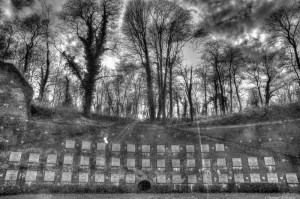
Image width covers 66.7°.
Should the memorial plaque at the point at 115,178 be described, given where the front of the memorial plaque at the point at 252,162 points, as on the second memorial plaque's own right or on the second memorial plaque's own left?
on the second memorial plaque's own right

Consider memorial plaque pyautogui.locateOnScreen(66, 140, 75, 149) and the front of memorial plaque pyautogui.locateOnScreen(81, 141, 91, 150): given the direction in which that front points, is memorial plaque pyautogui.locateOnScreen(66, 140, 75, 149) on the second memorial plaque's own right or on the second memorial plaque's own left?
on the second memorial plaque's own right

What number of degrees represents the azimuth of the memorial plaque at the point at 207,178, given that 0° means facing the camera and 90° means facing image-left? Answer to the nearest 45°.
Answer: approximately 0°

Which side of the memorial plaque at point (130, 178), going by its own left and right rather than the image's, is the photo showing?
front

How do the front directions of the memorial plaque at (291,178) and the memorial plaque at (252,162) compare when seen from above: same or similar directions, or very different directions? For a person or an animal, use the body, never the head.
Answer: same or similar directions

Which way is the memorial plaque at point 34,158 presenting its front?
toward the camera

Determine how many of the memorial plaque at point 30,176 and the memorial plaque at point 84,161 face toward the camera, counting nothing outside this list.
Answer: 2

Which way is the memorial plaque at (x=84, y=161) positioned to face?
toward the camera

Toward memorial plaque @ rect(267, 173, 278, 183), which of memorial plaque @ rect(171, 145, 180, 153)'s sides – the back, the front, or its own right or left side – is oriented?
left

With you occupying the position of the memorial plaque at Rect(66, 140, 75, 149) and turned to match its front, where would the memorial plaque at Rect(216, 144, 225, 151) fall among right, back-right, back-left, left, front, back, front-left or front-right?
left

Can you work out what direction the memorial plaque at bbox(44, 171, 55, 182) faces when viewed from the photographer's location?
facing the viewer

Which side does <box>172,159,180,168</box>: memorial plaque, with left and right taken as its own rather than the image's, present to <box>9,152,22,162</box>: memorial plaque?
right

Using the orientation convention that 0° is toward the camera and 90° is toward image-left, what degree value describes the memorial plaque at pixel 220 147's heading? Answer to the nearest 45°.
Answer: approximately 0°
